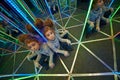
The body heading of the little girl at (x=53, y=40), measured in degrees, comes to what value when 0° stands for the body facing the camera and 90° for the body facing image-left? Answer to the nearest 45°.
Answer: approximately 315°
